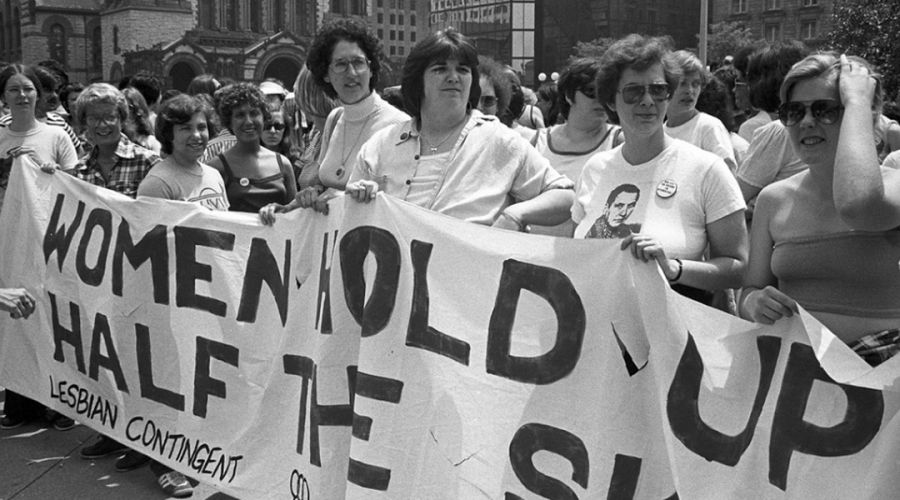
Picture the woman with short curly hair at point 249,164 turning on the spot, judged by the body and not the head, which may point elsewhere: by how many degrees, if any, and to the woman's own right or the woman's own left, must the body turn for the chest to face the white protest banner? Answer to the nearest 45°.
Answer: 0° — they already face it

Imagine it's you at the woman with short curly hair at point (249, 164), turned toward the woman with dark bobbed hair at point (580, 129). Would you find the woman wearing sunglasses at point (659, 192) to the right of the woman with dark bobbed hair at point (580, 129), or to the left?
right

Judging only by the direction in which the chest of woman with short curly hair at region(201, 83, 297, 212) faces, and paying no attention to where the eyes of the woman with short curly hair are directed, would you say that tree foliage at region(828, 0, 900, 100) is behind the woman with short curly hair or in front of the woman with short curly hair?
behind

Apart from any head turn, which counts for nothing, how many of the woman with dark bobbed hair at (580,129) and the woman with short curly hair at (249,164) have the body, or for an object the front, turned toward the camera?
2

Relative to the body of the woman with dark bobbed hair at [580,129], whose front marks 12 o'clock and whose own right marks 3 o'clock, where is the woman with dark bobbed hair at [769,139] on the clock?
the woman with dark bobbed hair at [769,139] is roughly at 10 o'clock from the woman with dark bobbed hair at [580,129].

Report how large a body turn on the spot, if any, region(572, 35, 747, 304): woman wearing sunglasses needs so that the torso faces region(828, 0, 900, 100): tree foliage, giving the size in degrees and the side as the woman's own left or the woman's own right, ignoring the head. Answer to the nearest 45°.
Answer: approximately 135° to the woman's own right

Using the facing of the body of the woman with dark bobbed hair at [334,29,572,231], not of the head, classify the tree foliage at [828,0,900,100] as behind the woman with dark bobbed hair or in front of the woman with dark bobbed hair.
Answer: behind

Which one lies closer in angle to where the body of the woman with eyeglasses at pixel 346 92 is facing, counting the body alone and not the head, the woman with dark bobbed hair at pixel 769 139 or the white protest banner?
the white protest banner

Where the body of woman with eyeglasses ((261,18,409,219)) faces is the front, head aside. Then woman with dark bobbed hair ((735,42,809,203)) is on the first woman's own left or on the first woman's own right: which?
on the first woman's own left

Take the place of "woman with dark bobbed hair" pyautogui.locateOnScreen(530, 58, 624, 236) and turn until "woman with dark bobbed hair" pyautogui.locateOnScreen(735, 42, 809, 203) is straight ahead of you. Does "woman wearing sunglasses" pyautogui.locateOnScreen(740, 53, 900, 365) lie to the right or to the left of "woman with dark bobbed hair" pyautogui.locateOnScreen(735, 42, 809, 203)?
right

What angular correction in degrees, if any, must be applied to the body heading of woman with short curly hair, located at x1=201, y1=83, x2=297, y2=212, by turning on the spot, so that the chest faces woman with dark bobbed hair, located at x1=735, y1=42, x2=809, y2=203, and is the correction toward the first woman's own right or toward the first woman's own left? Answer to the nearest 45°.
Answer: approximately 45° to the first woman's own left
